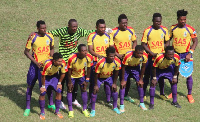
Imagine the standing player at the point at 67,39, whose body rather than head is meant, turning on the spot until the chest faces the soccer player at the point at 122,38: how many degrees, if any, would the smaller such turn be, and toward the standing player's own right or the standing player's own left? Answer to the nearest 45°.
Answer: approximately 45° to the standing player's own left

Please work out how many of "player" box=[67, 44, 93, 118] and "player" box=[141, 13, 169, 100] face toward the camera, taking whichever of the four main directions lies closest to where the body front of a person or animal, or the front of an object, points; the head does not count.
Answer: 2

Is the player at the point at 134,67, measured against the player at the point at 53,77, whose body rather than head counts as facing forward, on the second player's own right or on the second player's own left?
on the second player's own left

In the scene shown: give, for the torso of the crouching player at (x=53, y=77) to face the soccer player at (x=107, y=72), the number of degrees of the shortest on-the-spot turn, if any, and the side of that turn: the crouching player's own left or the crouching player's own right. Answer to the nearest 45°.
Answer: approximately 45° to the crouching player's own left

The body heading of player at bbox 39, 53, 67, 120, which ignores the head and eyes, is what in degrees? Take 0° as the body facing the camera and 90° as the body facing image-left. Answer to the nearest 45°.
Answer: approximately 315°

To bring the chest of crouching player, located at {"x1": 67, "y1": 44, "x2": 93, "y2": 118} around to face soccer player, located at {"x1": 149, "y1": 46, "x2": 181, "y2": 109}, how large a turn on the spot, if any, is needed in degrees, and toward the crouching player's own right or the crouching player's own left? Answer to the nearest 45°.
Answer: approximately 90° to the crouching player's own left
